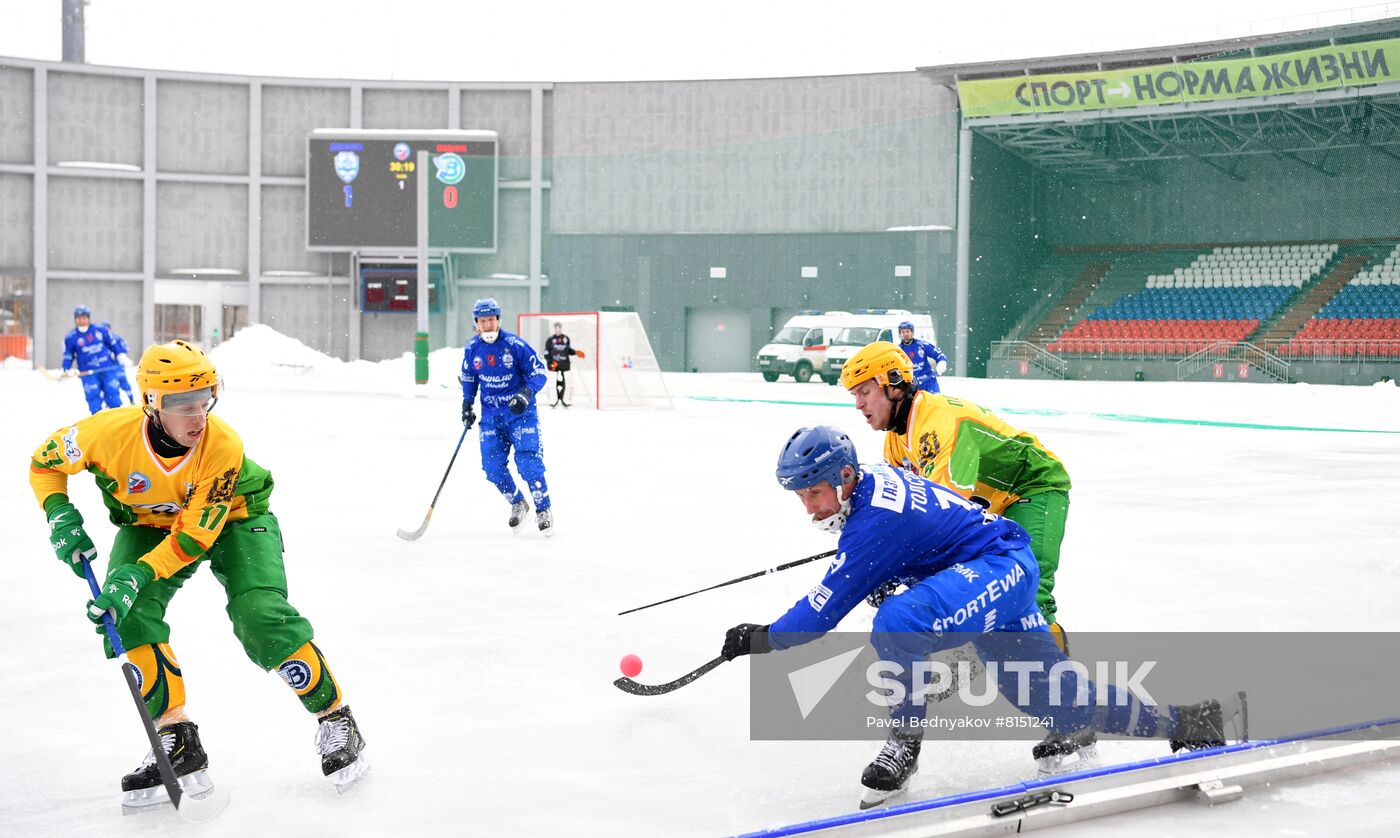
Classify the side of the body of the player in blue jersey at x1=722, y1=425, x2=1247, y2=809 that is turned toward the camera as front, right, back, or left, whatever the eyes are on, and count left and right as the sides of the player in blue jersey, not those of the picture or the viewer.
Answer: left

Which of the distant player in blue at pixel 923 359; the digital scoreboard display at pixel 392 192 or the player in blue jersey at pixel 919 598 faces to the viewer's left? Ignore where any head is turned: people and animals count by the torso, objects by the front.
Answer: the player in blue jersey

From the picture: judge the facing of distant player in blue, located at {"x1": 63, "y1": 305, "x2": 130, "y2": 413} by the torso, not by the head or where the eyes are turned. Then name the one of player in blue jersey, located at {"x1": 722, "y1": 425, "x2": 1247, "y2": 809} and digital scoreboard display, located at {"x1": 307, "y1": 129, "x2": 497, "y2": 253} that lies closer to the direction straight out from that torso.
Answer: the player in blue jersey

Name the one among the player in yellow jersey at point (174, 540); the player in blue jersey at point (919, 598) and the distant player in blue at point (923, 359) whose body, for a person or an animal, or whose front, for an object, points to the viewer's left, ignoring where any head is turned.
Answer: the player in blue jersey

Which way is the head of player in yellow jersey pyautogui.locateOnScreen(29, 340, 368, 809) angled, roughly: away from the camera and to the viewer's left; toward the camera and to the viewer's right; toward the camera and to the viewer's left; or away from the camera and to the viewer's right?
toward the camera and to the viewer's right

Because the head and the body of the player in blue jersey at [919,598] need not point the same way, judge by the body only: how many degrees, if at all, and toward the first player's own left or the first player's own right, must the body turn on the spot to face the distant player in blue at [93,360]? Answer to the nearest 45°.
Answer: approximately 45° to the first player's own right

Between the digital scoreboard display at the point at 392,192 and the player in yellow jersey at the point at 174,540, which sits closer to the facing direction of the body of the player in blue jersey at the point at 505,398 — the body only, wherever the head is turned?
the player in yellow jersey

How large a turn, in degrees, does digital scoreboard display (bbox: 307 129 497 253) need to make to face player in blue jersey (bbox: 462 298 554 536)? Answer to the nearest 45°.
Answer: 0° — it already faces them

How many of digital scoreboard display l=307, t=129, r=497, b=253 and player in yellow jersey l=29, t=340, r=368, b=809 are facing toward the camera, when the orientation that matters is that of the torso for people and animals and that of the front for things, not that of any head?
2

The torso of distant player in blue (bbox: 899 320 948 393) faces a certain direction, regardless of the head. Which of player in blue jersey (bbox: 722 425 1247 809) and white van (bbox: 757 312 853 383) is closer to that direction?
the player in blue jersey
